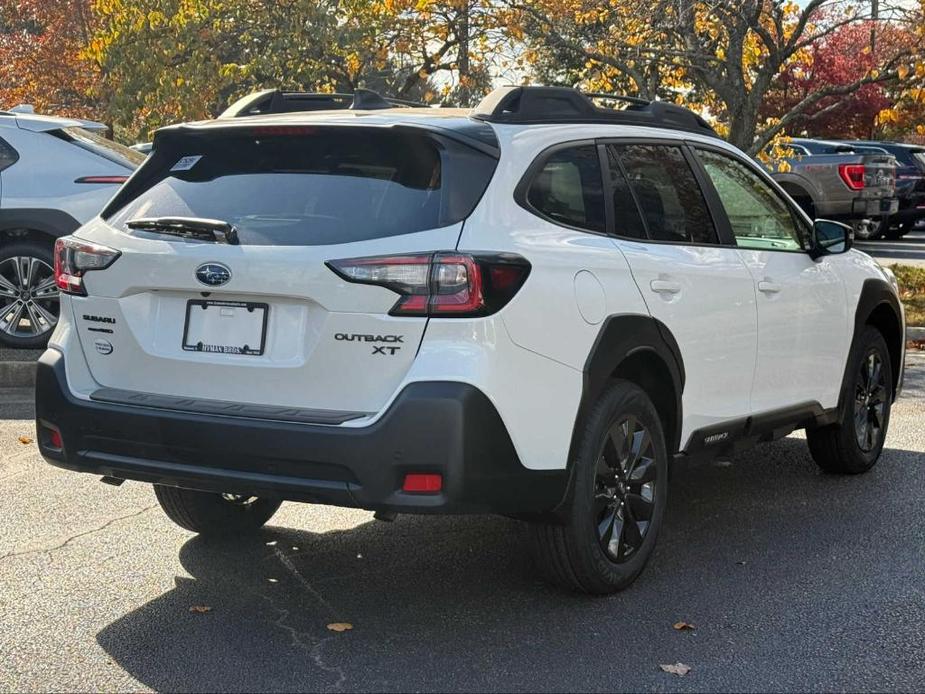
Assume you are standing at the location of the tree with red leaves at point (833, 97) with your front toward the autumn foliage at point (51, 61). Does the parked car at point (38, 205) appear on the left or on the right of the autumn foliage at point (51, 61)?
left

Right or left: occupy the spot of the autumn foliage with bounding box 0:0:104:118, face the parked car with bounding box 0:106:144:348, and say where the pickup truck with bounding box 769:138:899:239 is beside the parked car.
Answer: left

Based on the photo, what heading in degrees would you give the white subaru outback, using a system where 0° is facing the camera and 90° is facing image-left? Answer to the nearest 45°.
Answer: approximately 225°

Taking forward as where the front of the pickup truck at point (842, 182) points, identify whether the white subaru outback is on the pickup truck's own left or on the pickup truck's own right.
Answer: on the pickup truck's own left

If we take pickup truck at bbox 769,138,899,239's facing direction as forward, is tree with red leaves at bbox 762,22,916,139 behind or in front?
in front

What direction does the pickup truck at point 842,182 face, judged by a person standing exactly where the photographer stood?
facing away from the viewer and to the left of the viewer

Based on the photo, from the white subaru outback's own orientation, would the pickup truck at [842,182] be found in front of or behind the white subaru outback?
in front

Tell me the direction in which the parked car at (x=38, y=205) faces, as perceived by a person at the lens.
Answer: facing away from the viewer and to the left of the viewer

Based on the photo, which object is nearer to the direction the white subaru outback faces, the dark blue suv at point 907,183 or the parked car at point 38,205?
the dark blue suv

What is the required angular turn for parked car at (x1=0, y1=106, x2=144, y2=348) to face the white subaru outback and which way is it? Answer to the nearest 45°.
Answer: approximately 135° to its left
